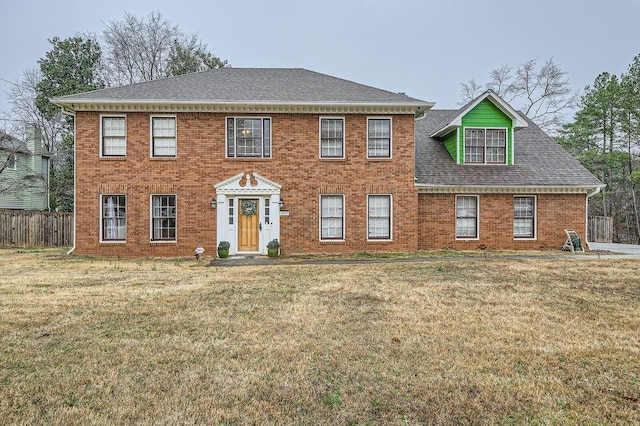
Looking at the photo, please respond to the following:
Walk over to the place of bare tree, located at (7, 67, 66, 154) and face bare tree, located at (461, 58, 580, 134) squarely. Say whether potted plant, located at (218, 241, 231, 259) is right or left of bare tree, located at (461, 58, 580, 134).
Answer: right

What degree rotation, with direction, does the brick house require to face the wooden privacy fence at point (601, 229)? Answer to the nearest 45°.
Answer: approximately 135° to its left

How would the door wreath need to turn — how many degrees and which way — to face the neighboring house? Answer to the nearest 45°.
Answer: approximately 135° to its right

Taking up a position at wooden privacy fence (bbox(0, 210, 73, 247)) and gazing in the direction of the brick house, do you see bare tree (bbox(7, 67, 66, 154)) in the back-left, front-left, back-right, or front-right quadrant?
back-left

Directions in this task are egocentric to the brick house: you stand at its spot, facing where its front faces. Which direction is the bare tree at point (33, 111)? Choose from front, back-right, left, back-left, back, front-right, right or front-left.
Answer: back-right

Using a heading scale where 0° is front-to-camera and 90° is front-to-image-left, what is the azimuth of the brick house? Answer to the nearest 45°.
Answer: approximately 0°

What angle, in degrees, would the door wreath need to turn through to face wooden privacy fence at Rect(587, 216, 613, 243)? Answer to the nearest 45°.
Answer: approximately 90° to its left

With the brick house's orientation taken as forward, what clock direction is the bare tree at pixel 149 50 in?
The bare tree is roughly at 5 o'clock from the brick house.

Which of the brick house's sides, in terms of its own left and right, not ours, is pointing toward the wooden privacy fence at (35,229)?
right

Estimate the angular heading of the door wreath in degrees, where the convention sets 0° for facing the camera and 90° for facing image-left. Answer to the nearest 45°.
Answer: approximately 0°
